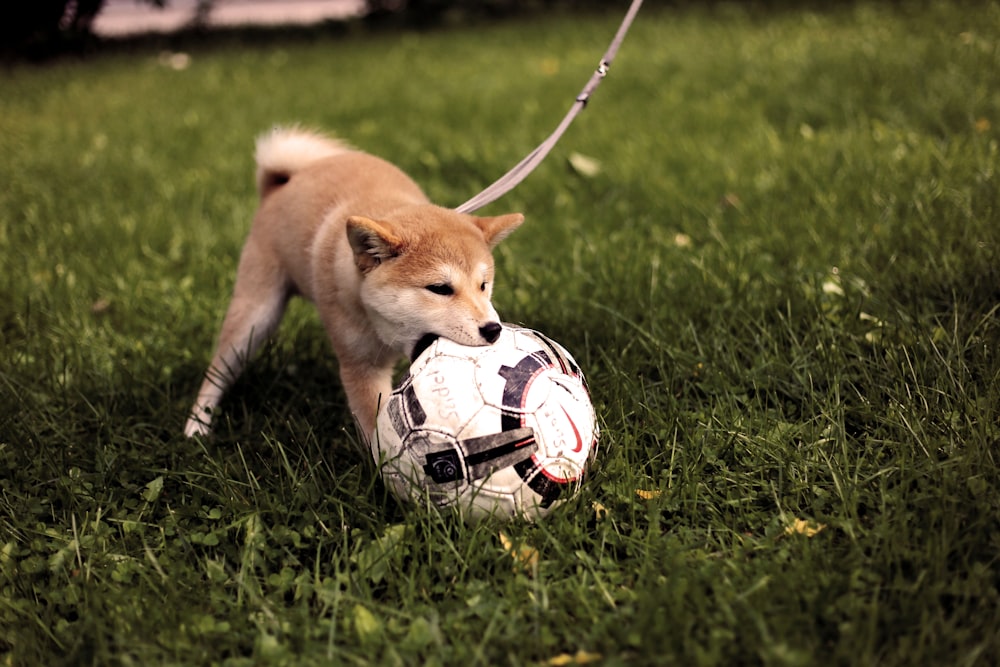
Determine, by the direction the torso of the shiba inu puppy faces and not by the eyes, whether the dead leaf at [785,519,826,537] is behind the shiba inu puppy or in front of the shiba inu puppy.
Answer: in front

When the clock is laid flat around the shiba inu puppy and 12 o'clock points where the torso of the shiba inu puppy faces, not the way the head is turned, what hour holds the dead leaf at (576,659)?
The dead leaf is roughly at 1 o'clock from the shiba inu puppy.

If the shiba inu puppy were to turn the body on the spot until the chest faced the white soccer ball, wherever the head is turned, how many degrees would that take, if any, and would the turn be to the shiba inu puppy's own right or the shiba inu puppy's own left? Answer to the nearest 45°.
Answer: approximately 45° to the shiba inu puppy's own right

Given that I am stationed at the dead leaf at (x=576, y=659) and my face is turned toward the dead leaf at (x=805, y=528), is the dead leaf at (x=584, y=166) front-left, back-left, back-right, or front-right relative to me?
front-left

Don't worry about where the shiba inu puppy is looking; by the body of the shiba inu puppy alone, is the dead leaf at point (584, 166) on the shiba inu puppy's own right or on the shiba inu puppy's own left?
on the shiba inu puppy's own left

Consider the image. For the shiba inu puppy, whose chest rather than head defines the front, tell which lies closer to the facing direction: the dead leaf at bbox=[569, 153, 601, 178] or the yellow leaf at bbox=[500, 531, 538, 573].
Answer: the yellow leaf

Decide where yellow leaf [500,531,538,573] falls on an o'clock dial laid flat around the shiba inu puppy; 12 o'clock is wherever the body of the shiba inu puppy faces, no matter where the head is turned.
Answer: The yellow leaf is roughly at 1 o'clock from the shiba inu puppy.

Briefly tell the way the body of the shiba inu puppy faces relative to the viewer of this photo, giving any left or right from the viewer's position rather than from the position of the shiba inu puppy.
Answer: facing the viewer and to the right of the viewer
